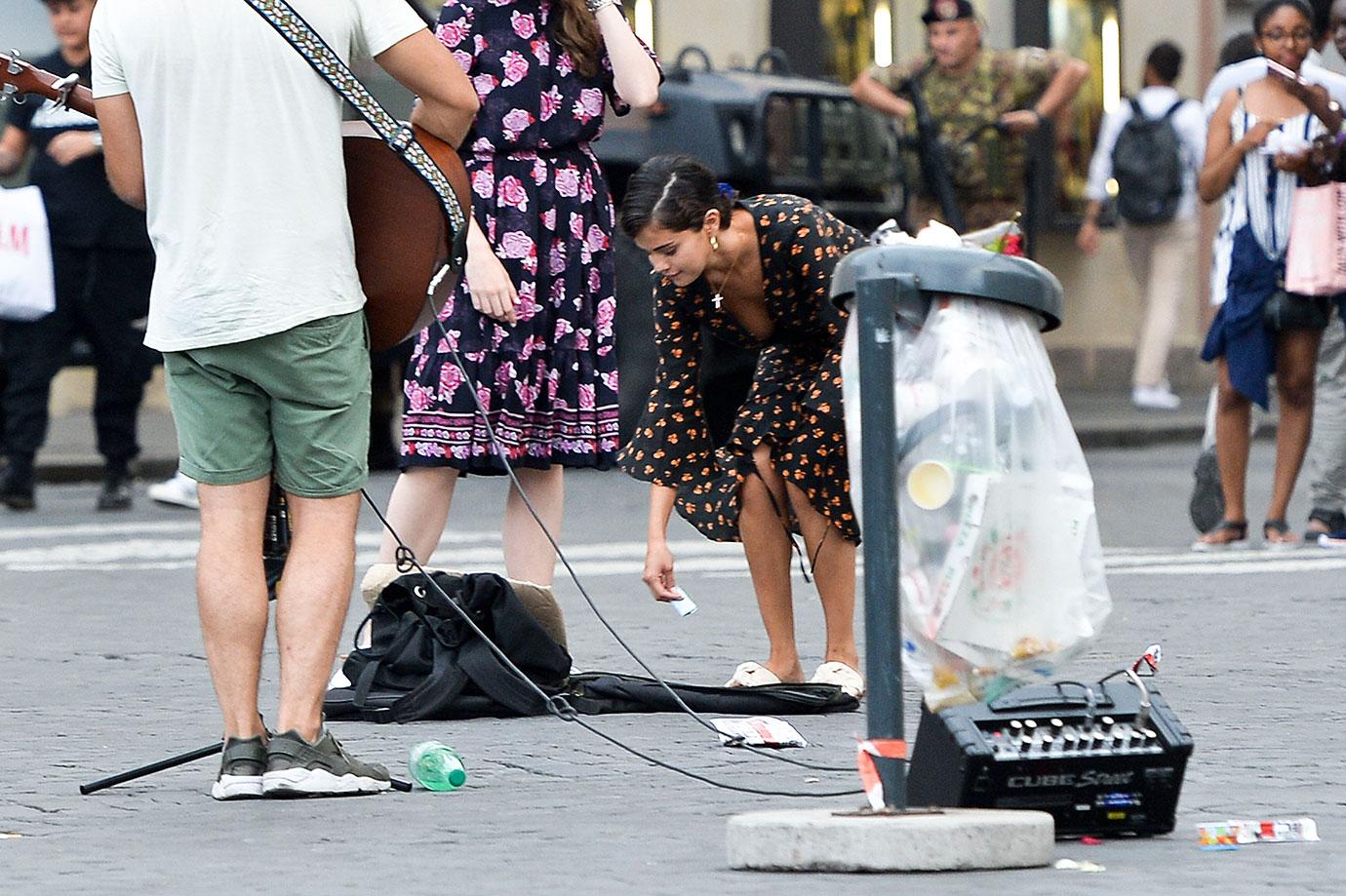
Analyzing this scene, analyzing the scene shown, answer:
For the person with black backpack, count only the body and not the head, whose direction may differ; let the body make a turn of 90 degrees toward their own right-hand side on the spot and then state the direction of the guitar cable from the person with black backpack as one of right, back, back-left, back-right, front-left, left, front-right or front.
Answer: right

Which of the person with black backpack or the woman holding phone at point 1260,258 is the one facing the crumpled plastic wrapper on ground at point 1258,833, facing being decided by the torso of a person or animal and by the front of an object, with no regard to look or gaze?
the woman holding phone

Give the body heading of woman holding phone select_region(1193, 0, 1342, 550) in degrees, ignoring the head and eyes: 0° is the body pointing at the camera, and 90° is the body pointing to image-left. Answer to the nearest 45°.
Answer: approximately 0°

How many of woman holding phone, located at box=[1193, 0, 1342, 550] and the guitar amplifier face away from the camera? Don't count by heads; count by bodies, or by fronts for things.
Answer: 0

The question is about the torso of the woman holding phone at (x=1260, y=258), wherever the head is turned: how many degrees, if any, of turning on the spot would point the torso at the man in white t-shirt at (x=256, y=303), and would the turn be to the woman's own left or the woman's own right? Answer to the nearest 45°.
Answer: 0° — they already face them

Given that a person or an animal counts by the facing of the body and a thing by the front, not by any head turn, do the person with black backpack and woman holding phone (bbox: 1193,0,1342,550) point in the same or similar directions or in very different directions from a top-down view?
very different directions

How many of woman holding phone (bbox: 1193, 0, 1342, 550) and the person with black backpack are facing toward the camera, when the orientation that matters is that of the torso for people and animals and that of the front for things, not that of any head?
1

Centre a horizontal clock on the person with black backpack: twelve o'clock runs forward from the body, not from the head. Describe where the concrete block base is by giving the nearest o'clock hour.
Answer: The concrete block base is roughly at 6 o'clock from the person with black backpack.

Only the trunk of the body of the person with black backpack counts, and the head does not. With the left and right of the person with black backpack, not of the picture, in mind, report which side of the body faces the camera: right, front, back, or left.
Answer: back

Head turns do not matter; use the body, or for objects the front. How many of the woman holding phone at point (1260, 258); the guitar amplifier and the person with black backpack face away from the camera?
1

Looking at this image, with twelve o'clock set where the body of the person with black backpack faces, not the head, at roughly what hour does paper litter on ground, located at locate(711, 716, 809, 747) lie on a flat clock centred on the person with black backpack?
The paper litter on ground is roughly at 6 o'clock from the person with black backpack.
